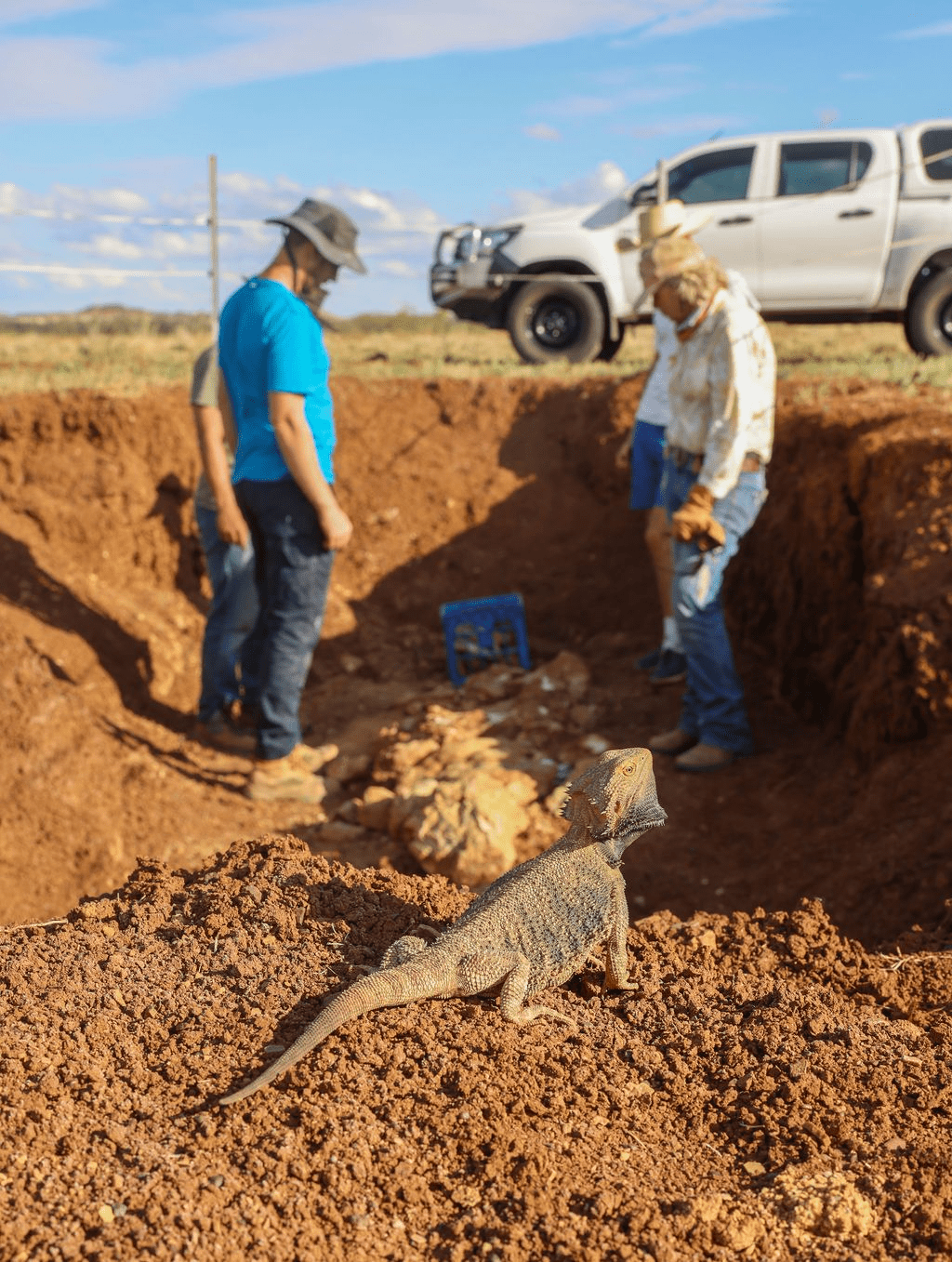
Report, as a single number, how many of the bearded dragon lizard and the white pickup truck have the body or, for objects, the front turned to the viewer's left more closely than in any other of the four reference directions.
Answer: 1

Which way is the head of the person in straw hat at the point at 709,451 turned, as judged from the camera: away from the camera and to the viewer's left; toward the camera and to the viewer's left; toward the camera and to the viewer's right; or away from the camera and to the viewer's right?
toward the camera and to the viewer's left

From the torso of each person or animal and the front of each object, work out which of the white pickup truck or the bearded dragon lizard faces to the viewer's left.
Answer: the white pickup truck

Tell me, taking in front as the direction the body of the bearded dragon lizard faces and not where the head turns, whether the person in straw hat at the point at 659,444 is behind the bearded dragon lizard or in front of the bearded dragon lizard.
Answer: in front

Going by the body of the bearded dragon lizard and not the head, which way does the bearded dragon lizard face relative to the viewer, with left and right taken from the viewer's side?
facing away from the viewer and to the right of the viewer

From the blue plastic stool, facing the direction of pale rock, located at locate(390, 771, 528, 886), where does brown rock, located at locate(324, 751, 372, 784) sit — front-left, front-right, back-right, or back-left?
front-right

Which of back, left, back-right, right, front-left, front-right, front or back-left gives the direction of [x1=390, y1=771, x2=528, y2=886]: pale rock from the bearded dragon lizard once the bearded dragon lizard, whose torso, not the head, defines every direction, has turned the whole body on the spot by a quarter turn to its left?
front-right

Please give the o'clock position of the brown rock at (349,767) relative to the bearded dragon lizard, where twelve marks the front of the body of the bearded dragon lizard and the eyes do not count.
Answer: The brown rock is roughly at 10 o'clock from the bearded dragon lizard.

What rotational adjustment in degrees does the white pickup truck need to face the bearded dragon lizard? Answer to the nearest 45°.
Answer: approximately 90° to its left

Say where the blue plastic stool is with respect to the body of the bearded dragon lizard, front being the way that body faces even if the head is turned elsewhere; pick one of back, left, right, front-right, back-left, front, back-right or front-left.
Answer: front-left

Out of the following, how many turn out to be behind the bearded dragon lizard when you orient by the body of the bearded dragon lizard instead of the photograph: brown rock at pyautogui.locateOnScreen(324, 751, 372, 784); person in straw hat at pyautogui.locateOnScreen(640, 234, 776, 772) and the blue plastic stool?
0

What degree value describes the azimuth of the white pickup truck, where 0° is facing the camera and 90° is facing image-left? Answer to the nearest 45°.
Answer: approximately 90°
